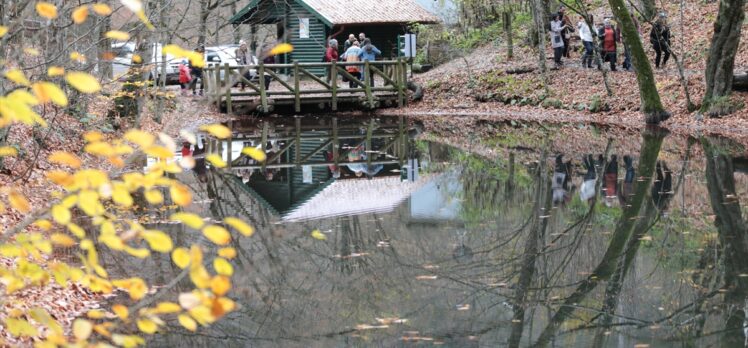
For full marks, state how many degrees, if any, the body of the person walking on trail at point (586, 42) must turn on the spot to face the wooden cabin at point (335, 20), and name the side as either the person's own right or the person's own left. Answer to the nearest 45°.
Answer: approximately 45° to the person's own right

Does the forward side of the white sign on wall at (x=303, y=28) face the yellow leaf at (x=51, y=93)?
yes

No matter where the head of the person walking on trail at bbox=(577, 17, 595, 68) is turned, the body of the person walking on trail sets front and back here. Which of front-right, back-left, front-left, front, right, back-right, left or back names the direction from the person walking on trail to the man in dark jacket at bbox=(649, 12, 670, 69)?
back-left

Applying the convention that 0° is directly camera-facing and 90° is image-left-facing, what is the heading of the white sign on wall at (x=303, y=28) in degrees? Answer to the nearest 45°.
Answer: approximately 0°

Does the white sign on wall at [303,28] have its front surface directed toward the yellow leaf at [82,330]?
yes

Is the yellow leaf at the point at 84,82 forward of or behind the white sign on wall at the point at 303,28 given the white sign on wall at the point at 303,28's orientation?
forward
